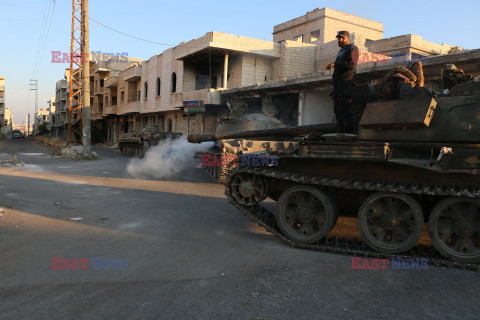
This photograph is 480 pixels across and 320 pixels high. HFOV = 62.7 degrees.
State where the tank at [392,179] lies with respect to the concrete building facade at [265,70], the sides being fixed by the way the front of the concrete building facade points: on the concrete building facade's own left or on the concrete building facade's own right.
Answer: on the concrete building facade's own left

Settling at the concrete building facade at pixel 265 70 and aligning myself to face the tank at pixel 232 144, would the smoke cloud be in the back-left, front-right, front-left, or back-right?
front-right

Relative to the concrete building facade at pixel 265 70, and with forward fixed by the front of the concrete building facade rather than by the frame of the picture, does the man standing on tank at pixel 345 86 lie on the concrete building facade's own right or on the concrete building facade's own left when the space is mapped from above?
on the concrete building facade's own left

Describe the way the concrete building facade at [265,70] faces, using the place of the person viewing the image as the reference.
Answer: facing the viewer and to the left of the viewer

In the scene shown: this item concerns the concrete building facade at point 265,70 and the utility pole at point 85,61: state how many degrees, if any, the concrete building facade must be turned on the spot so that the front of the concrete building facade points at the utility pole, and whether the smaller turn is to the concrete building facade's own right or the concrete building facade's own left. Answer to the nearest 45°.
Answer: approximately 45° to the concrete building facade's own right

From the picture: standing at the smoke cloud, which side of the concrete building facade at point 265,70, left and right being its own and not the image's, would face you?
front

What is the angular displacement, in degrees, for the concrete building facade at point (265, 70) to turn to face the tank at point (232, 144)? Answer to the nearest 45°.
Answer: approximately 45° to its left

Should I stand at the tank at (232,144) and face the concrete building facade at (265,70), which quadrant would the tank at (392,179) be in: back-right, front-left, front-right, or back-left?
back-right
